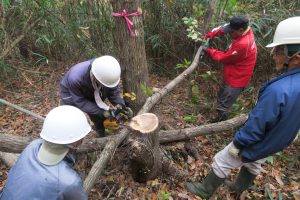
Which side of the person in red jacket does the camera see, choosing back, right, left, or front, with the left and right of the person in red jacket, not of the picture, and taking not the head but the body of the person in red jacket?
left

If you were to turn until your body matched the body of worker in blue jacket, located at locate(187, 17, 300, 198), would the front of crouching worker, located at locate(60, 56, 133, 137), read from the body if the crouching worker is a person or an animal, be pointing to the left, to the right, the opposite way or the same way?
the opposite way

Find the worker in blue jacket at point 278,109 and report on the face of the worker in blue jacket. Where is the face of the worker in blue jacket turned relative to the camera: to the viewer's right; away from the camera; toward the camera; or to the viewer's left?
to the viewer's left

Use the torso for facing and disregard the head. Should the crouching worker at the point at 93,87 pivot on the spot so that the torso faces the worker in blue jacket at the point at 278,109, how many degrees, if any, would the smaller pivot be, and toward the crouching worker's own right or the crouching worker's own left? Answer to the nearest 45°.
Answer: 0° — they already face them

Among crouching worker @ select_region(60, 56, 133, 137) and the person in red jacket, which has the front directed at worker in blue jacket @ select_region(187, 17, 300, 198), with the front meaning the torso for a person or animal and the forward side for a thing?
the crouching worker

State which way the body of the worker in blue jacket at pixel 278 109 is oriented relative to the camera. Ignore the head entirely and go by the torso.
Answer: to the viewer's left

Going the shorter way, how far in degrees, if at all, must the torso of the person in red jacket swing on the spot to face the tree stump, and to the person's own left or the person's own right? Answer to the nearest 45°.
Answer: approximately 90° to the person's own left

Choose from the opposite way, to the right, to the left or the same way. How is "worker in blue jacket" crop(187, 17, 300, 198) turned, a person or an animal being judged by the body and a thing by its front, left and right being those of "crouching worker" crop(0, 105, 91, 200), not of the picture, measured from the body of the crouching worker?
to the left

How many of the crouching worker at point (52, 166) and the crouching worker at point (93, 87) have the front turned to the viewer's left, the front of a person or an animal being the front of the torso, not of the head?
0

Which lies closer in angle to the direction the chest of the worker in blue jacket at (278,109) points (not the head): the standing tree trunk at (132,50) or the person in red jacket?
the standing tree trunk

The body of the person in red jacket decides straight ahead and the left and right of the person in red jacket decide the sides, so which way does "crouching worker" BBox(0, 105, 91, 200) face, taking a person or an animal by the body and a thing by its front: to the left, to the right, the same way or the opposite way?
to the right

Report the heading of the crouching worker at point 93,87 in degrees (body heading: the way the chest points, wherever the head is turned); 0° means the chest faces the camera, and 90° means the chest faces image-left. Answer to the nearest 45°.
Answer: approximately 315°

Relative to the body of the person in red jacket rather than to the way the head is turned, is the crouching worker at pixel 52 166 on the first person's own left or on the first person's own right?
on the first person's own left

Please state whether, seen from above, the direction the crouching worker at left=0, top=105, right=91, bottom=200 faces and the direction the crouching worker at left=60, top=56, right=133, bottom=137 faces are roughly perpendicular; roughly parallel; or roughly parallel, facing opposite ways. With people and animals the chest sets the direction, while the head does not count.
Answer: roughly perpendicular

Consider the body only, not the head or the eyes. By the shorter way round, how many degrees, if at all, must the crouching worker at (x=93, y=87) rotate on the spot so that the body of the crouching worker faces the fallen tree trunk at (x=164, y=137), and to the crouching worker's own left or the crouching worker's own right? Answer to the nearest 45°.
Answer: approximately 45° to the crouching worker's own left

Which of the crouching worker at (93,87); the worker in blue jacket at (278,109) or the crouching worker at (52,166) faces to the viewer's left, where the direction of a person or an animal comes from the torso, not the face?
the worker in blue jacket

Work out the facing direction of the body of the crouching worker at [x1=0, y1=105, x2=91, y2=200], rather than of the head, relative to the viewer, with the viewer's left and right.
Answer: facing away from the viewer and to the right of the viewer

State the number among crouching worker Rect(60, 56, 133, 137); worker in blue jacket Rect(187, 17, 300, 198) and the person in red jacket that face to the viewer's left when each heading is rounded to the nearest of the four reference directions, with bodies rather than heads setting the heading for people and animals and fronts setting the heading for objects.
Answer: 2

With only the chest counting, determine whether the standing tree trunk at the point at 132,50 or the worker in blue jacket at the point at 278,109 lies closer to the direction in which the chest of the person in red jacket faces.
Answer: the standing tree trunk

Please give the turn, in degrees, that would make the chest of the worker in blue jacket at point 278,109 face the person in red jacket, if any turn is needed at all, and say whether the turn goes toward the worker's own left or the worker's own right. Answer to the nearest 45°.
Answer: approximately 90° to the worker's own right
